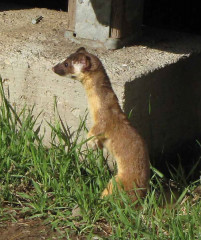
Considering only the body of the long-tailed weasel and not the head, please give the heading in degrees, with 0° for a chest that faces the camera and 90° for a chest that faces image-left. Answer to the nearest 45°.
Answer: approximately 90°
